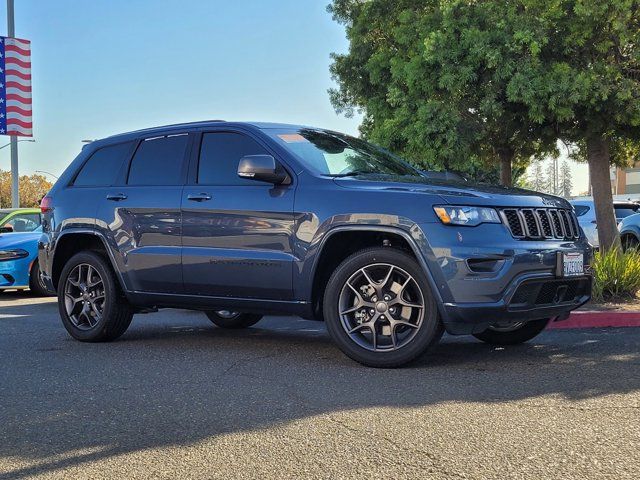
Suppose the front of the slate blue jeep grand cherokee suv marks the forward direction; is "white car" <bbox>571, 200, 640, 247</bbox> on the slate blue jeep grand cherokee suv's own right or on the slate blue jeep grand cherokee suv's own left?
on the slate blue jeep grand cherokee suv's own left

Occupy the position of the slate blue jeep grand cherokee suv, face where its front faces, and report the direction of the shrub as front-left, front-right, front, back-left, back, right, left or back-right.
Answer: left

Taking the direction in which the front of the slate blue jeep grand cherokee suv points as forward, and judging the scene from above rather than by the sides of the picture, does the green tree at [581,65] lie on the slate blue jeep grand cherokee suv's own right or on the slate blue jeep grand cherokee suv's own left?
on the slate blue jeep grand cherokee suv's own left

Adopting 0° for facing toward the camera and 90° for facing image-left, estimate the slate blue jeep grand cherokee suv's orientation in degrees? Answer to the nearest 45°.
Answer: approximately 315°

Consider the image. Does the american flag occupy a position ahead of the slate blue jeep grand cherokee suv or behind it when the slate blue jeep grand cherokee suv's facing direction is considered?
behind

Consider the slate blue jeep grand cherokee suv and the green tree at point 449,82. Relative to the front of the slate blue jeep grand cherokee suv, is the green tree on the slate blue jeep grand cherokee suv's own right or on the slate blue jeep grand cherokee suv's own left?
on the slate blue jeep grand cherokee suv's own left
